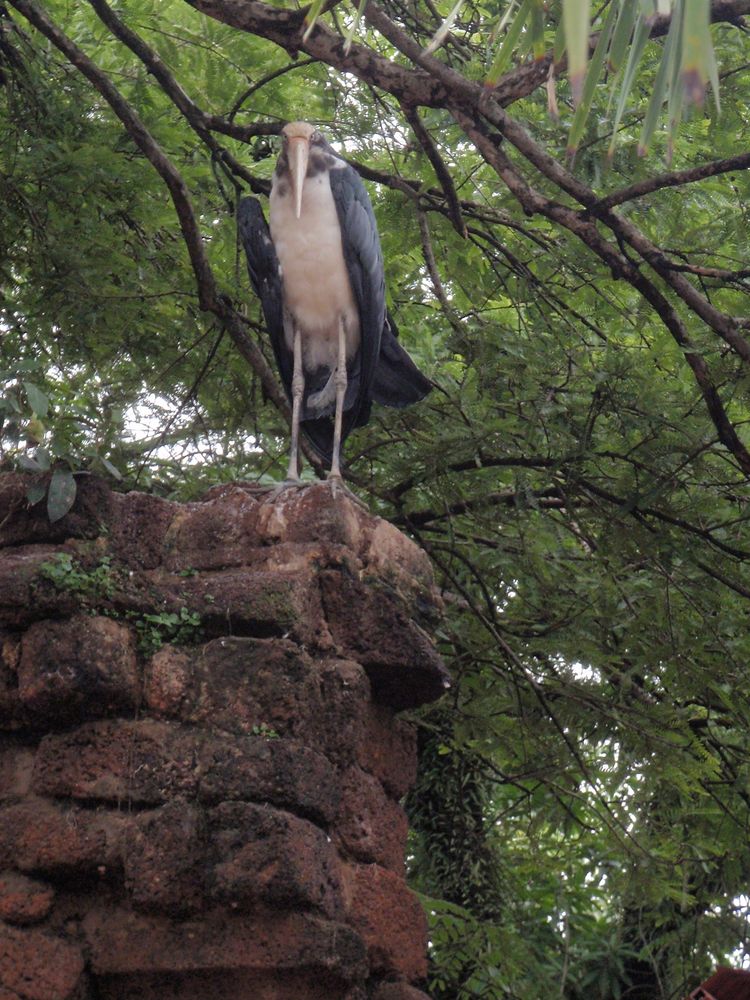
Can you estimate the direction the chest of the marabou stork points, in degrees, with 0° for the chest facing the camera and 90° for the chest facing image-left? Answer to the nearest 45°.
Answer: approximately 0°
